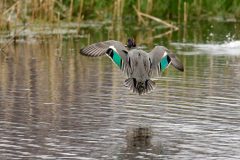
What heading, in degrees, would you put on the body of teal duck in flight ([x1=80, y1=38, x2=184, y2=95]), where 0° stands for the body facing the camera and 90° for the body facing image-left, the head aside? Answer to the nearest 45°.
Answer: approximately 180°
